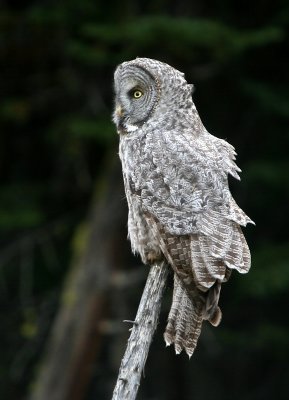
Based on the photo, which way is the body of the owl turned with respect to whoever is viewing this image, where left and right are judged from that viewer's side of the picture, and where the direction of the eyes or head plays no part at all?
facing to the left of the viewer
